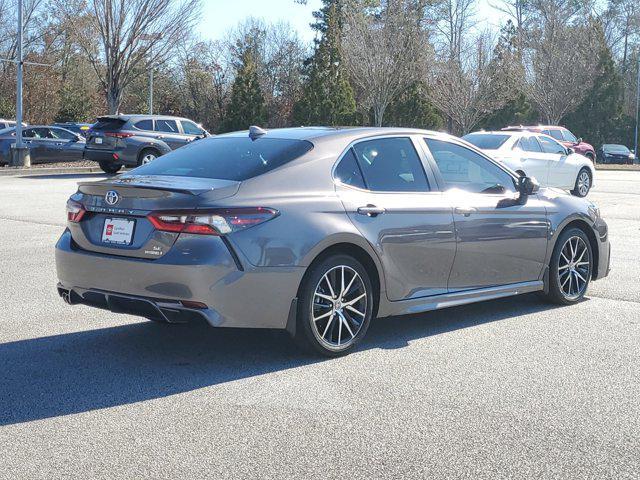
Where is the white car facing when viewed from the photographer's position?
facing away from the viewer and to the right of the viewer

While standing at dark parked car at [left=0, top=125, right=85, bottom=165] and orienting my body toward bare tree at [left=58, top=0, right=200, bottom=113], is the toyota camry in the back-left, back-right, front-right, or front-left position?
back-right

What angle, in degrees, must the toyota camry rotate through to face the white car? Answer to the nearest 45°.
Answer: approximately 45° to its left

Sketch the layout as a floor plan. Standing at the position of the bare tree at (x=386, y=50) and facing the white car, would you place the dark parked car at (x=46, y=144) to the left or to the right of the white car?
right

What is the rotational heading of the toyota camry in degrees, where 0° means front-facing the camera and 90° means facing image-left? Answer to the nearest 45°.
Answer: approximately 225°

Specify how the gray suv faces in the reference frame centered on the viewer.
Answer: facing away from the viewer and to the right of the viewer

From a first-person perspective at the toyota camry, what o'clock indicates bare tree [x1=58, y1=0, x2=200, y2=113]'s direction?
The bare tree is roughly at 10 o'clock from the toyota camry.

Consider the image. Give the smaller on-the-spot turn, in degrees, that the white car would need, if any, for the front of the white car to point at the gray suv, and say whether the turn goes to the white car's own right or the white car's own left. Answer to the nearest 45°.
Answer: approximately 135° to the white car's own left

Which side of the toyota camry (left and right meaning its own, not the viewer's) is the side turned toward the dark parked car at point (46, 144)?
left
